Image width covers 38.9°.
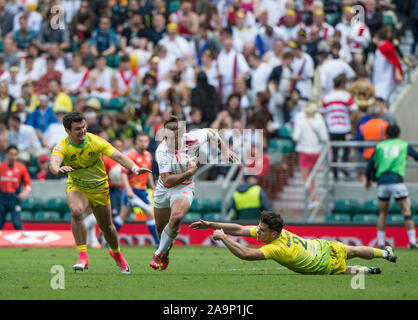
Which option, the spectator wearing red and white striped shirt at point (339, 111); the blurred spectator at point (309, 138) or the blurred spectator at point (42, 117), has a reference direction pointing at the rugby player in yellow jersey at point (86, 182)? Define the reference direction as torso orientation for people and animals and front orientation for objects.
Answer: the blurred spectator at point (42, 117)

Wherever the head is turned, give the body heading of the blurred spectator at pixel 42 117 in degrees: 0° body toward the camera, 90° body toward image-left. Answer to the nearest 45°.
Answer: approximately 0°

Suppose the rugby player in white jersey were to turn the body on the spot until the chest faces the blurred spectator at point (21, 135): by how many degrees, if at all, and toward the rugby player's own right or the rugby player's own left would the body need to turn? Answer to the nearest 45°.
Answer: approximately 135° to the rugby player's own right

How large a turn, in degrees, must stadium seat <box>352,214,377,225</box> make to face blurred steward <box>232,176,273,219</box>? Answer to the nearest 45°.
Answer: approximately 45° to its right

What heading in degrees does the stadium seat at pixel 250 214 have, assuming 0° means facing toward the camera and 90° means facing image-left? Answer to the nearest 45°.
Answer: approximately 0°

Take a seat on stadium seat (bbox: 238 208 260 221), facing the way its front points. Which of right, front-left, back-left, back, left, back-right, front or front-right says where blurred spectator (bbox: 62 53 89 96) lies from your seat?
back-right
